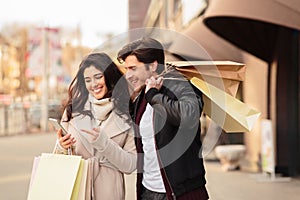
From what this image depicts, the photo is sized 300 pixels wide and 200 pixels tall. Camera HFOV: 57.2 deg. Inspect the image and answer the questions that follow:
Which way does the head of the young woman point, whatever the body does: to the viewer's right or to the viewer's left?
to the viewer's left

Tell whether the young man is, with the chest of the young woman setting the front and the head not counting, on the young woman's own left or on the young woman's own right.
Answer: on the young woman's own left

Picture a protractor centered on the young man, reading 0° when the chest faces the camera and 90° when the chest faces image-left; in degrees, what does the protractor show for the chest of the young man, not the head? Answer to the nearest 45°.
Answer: approximately 45°

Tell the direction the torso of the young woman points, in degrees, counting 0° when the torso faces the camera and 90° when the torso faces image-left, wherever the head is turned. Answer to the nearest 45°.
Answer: approximately 45°

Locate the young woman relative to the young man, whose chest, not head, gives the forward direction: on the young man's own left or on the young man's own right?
on the young man's own right
